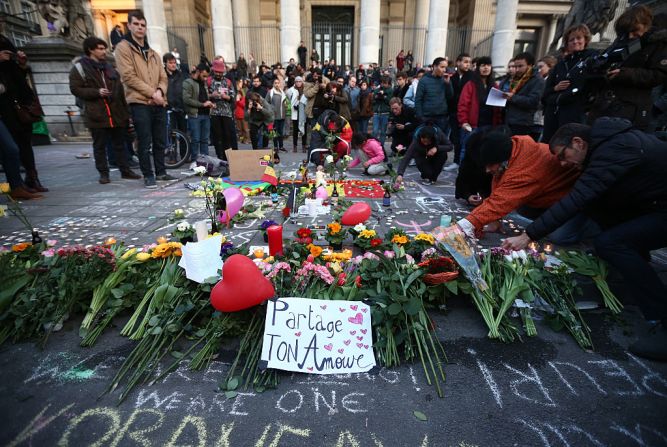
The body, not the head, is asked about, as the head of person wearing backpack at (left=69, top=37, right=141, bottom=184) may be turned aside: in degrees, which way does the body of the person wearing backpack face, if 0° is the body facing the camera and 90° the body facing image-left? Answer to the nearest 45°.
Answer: approximately 315°

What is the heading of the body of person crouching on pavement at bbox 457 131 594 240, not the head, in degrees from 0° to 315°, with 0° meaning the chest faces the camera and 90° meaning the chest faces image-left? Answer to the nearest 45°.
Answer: approximately 90°

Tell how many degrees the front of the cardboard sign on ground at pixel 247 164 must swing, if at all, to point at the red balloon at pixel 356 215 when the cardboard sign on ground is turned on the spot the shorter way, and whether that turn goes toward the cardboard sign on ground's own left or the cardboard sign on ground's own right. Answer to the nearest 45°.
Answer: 0° — it already faces it

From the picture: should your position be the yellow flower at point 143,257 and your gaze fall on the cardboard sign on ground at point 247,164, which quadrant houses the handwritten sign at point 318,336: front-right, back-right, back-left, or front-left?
back-right

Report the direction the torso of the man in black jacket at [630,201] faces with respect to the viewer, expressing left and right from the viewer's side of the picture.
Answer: facing to the left of the viewer

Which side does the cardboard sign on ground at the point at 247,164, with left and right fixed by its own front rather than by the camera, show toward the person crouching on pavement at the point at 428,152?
left

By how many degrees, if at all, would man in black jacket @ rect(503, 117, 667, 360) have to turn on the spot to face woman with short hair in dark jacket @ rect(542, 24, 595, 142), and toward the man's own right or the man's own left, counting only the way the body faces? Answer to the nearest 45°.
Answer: approximately 90° to the man's own right
